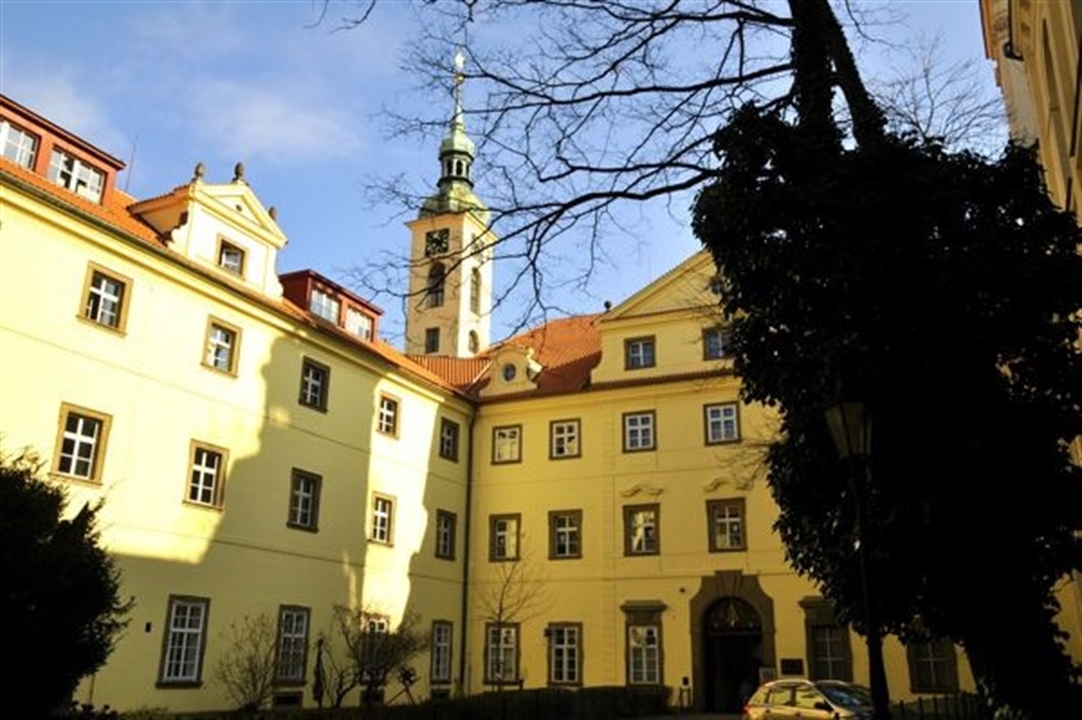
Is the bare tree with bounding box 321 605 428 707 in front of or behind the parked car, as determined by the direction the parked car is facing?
behind

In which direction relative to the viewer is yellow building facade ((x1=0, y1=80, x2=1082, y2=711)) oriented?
toward the camera

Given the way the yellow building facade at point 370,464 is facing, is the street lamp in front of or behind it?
in front

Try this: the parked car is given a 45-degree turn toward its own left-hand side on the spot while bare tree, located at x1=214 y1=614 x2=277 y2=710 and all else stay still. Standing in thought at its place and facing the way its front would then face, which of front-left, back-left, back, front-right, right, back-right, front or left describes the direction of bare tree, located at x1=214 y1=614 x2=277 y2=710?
back

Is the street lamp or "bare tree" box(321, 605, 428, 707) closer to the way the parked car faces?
the street lamp

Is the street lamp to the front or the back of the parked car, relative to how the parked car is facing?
to the front

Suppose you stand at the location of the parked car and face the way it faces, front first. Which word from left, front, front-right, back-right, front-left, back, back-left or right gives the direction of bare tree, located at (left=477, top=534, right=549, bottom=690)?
back

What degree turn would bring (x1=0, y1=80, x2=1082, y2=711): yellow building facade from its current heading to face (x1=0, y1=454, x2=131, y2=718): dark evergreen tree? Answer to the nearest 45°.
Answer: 0° — it already faces it
